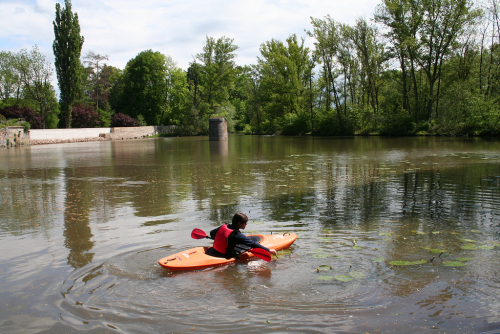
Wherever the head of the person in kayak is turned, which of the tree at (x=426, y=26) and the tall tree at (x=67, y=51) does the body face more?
the tree

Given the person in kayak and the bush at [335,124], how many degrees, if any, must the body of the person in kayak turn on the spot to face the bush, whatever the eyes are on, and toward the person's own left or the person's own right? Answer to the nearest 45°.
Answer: approximately 45° to the person's own left

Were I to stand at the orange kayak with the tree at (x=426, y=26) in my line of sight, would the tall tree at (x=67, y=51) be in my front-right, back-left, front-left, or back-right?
front-left

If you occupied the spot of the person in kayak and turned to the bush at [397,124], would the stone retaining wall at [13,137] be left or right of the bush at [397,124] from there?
left

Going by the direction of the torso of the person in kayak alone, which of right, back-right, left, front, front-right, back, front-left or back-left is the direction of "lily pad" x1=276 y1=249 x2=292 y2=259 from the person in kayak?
front-right

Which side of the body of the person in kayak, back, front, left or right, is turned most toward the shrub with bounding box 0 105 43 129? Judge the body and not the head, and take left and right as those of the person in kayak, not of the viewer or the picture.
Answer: left

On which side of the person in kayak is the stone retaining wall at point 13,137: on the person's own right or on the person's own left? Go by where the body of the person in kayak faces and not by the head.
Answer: on the person's own left

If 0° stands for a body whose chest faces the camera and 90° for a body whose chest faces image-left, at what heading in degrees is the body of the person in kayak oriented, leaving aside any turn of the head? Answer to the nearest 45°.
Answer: approximately 225°

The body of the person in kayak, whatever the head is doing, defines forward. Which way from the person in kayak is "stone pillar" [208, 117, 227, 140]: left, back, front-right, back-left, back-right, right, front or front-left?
front-left

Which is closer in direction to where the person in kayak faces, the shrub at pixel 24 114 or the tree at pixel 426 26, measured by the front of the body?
the tree

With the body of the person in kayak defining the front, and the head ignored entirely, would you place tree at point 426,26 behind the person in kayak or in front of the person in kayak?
in front

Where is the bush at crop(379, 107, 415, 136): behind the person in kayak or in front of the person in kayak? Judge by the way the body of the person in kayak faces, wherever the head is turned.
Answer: in front
